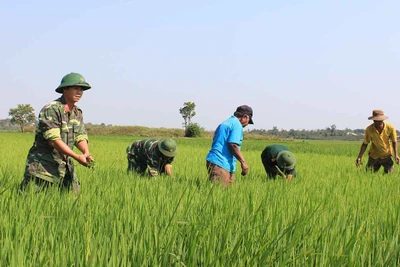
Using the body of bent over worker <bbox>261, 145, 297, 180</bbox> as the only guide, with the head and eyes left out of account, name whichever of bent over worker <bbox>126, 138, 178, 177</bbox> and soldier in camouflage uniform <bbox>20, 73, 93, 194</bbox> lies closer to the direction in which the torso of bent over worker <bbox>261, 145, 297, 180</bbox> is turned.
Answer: the soldier in camouflage uniform

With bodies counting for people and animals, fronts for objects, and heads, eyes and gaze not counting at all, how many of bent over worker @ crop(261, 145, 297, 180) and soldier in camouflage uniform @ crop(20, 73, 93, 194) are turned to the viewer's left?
0

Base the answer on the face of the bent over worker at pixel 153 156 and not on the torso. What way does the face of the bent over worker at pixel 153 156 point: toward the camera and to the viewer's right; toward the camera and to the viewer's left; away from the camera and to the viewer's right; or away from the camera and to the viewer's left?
toward the camera and to the viewer's right

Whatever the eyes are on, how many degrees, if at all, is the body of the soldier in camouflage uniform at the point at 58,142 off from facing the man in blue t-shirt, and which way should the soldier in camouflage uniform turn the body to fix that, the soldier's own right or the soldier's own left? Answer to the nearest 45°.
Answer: approximately 45° to the soldier's own left

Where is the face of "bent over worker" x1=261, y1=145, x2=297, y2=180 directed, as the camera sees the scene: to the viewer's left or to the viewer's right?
to the viewer's right

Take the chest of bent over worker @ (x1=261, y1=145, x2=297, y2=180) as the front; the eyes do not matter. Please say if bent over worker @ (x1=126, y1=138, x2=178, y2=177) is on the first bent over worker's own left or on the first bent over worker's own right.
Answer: on the first bent over worker's own right

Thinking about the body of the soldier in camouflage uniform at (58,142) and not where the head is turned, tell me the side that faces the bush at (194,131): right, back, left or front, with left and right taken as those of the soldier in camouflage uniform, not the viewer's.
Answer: left

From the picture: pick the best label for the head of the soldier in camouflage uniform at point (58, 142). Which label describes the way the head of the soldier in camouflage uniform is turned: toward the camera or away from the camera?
toward the camera

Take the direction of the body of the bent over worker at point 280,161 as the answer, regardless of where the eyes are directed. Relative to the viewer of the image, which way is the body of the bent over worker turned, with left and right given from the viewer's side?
facing the viewer and to the right of the viewer

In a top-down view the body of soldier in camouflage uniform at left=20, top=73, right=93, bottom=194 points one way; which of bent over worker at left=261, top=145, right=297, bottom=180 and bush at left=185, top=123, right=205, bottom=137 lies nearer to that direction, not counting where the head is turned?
the bent over worker

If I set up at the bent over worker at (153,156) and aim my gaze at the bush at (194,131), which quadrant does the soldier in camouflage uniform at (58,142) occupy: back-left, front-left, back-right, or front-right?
back-left
